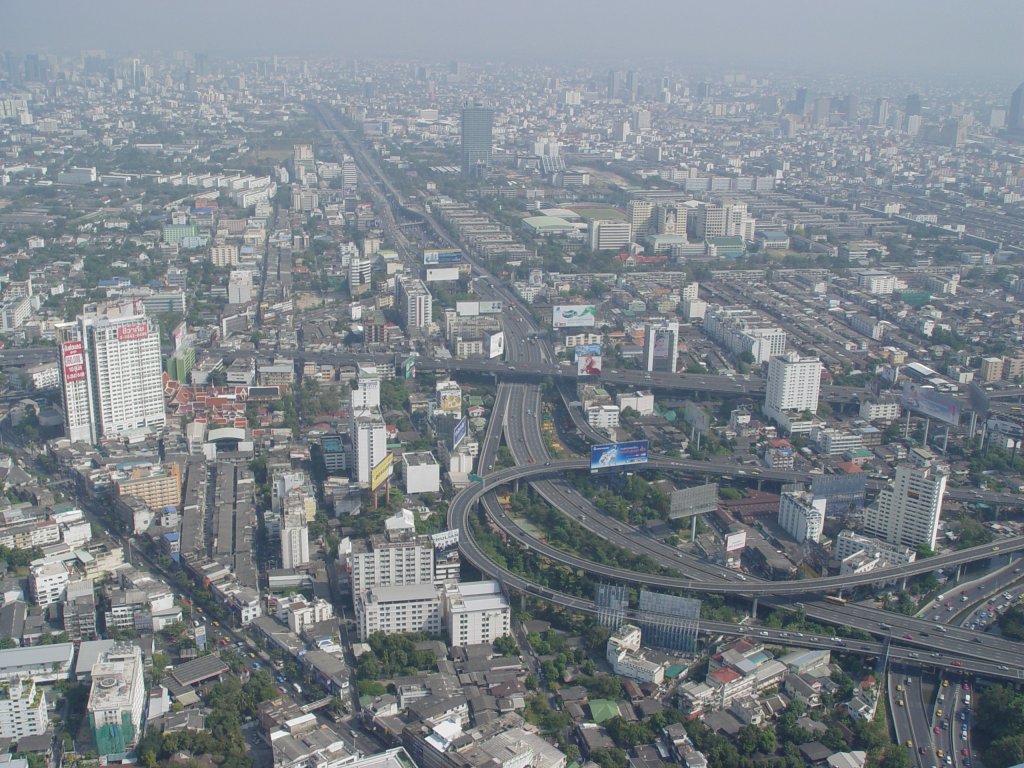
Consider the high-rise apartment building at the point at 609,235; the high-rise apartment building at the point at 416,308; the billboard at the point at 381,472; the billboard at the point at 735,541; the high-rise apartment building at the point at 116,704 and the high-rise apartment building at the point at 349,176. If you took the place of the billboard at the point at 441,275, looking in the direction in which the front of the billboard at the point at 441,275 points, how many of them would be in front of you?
4

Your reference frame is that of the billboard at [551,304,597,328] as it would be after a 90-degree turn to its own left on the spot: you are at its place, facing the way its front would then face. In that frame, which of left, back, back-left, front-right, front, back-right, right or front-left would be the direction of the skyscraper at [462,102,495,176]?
left

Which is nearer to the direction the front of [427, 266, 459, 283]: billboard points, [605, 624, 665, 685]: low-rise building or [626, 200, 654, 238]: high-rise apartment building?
the low-rise building

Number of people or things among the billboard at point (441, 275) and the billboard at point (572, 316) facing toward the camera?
2

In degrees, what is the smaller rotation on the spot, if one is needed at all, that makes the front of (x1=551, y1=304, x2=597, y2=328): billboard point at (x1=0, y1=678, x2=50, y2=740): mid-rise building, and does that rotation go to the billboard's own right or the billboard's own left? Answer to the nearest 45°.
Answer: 0° — it already faces it

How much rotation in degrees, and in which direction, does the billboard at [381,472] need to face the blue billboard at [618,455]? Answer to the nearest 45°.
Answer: approximately 45° to its left

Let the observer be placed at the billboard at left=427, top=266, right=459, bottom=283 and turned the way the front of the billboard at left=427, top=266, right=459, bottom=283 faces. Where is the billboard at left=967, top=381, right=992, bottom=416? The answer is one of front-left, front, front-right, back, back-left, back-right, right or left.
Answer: front-left
